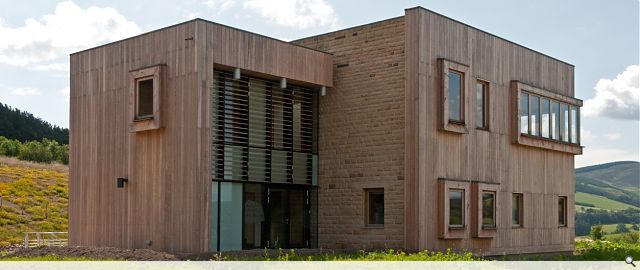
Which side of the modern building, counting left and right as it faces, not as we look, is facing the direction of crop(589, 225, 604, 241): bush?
left
